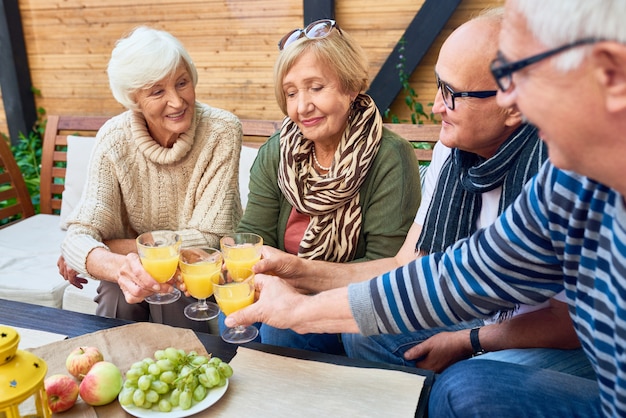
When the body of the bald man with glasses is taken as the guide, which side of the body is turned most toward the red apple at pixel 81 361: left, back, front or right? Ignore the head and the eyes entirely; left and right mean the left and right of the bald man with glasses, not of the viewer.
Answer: front

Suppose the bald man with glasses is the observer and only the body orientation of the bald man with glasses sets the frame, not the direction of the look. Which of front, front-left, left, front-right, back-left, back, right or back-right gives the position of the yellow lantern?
front

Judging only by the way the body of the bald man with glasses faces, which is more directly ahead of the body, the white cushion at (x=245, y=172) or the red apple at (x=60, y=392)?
the red apple

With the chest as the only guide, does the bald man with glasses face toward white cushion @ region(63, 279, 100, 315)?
no

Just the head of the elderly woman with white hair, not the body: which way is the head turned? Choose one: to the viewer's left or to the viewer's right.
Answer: to the viewer's right

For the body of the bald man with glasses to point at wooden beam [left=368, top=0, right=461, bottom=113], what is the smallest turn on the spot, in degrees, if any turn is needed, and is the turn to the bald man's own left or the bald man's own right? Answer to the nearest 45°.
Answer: approximately 135° to the bald man's own right

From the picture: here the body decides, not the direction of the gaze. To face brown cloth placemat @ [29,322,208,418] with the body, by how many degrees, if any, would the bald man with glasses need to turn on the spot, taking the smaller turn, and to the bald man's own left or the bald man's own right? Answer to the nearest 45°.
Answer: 0° — they already face it

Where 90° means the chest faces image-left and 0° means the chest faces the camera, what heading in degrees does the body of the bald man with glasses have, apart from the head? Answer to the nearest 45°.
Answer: approximately 45°

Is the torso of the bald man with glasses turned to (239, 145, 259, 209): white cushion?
no

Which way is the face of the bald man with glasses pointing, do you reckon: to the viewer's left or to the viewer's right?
to the viewer's left

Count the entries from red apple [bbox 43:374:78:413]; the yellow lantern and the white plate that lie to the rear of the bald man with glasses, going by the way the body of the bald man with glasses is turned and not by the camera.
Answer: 0

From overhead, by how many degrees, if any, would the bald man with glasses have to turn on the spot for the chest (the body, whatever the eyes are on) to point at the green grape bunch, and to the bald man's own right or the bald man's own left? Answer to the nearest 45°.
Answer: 0° — they already face it

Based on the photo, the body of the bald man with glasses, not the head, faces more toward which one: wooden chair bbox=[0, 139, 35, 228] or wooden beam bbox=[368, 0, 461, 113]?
the wooden chair

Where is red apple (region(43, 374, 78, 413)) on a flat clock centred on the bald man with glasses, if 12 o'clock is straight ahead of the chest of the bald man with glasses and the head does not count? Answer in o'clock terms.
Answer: The red apple is roughly at 12 o'clock from the bald man with glasses.

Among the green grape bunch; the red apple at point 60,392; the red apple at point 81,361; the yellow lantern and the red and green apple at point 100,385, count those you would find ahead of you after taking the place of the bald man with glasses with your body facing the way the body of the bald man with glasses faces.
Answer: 5

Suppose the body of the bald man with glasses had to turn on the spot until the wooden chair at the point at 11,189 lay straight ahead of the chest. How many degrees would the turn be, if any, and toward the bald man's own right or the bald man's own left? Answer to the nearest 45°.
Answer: approximately 90° to the bald man's own right

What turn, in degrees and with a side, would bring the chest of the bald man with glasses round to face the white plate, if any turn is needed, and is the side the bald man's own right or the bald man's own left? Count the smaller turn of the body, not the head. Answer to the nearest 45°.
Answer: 0° — they already face it

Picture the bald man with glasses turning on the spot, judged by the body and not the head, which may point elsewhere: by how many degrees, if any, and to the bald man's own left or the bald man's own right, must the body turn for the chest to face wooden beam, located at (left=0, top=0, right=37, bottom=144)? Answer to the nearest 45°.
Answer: approximately 90° to the bald man's own right
